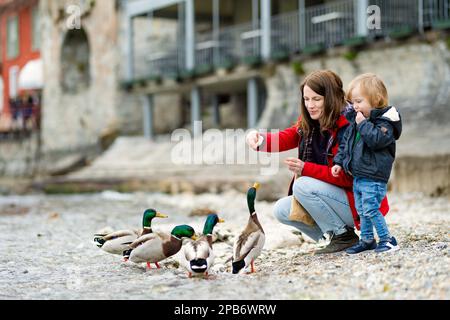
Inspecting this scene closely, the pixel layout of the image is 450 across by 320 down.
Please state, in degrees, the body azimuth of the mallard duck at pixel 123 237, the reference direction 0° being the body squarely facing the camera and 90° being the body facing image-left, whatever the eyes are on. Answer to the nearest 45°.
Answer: approximately 270°

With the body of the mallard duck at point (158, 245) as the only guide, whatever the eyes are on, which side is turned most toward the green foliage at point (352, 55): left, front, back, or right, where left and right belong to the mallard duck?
left

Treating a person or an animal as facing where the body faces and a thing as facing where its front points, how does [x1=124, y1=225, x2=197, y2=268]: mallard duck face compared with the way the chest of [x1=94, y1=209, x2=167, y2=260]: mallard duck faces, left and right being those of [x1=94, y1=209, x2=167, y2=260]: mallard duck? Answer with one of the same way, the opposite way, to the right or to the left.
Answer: the same way

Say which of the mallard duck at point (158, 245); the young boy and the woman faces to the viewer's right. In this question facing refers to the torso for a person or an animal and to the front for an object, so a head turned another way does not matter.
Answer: the mallard duck

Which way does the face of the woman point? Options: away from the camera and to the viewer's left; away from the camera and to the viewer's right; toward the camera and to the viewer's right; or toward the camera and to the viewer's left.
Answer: toward the camera and to the viewer's left

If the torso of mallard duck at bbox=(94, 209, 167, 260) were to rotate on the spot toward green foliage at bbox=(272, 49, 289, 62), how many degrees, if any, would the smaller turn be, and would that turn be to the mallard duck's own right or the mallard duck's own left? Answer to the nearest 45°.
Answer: approximately 90° to the mallard duck's own left

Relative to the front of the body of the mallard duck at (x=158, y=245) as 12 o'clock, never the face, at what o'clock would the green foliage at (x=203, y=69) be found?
The green foliage is roughly at 9 o'clock from the mallard duck.

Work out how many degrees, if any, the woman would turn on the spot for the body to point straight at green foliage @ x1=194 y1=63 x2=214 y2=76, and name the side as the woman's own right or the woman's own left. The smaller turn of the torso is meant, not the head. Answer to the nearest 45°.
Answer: approximately 135° to the woman's own right

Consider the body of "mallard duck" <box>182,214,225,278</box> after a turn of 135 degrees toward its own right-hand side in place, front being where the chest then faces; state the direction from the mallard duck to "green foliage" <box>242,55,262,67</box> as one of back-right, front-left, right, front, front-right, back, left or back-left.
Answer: back

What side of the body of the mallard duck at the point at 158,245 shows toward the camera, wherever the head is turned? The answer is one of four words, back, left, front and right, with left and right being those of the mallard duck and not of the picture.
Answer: right

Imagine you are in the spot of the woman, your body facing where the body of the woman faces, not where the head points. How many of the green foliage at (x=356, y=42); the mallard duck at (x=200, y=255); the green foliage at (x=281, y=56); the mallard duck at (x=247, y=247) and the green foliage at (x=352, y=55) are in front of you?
2

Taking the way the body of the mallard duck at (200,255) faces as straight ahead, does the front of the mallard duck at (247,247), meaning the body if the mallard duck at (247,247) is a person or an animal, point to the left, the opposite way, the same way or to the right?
the same way

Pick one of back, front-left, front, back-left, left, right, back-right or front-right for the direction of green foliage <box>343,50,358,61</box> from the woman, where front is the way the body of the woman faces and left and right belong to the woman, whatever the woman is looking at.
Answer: back-right
